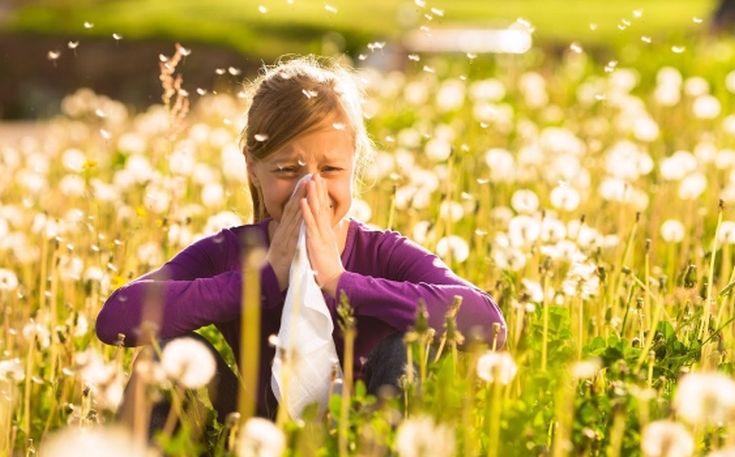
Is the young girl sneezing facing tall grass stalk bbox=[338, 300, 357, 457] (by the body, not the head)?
yes

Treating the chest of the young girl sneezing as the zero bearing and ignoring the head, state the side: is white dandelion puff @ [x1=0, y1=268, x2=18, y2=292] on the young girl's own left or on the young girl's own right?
on the young girl's own right

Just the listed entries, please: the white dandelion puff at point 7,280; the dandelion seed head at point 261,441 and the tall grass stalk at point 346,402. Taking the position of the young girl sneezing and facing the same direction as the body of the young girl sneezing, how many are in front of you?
2

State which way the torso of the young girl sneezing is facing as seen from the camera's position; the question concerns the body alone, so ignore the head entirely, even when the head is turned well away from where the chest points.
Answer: toward the camera

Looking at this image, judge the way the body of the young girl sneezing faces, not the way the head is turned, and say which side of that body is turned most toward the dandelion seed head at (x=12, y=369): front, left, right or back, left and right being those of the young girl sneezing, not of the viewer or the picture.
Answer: right

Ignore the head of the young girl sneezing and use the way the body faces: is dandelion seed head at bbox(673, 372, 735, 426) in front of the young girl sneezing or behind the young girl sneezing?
in front

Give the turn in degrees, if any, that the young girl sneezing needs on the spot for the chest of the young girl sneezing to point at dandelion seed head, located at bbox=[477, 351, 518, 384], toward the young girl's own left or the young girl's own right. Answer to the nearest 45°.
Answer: approximately 45° to the young girl's own left

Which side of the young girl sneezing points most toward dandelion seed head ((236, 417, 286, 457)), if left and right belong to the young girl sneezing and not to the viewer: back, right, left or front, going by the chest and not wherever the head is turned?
front

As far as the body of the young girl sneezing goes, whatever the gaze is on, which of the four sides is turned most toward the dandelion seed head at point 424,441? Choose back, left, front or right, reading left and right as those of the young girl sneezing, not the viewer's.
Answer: front
